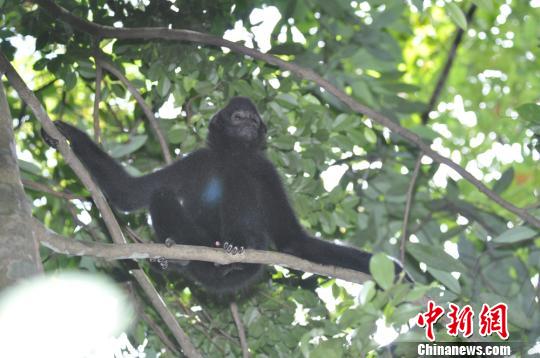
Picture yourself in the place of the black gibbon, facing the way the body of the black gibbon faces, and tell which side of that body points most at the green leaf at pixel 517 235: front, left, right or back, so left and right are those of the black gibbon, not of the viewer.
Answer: left

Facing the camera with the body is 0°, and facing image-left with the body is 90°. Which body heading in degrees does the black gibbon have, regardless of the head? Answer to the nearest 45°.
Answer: approximately 0°

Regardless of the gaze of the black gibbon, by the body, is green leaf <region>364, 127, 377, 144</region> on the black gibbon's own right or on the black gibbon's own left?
on the black gibbon's own left

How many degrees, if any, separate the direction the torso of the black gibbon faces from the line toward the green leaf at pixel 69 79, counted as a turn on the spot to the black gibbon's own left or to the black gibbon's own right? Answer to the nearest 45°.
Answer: approximately 90° to the black gibbon's own right
